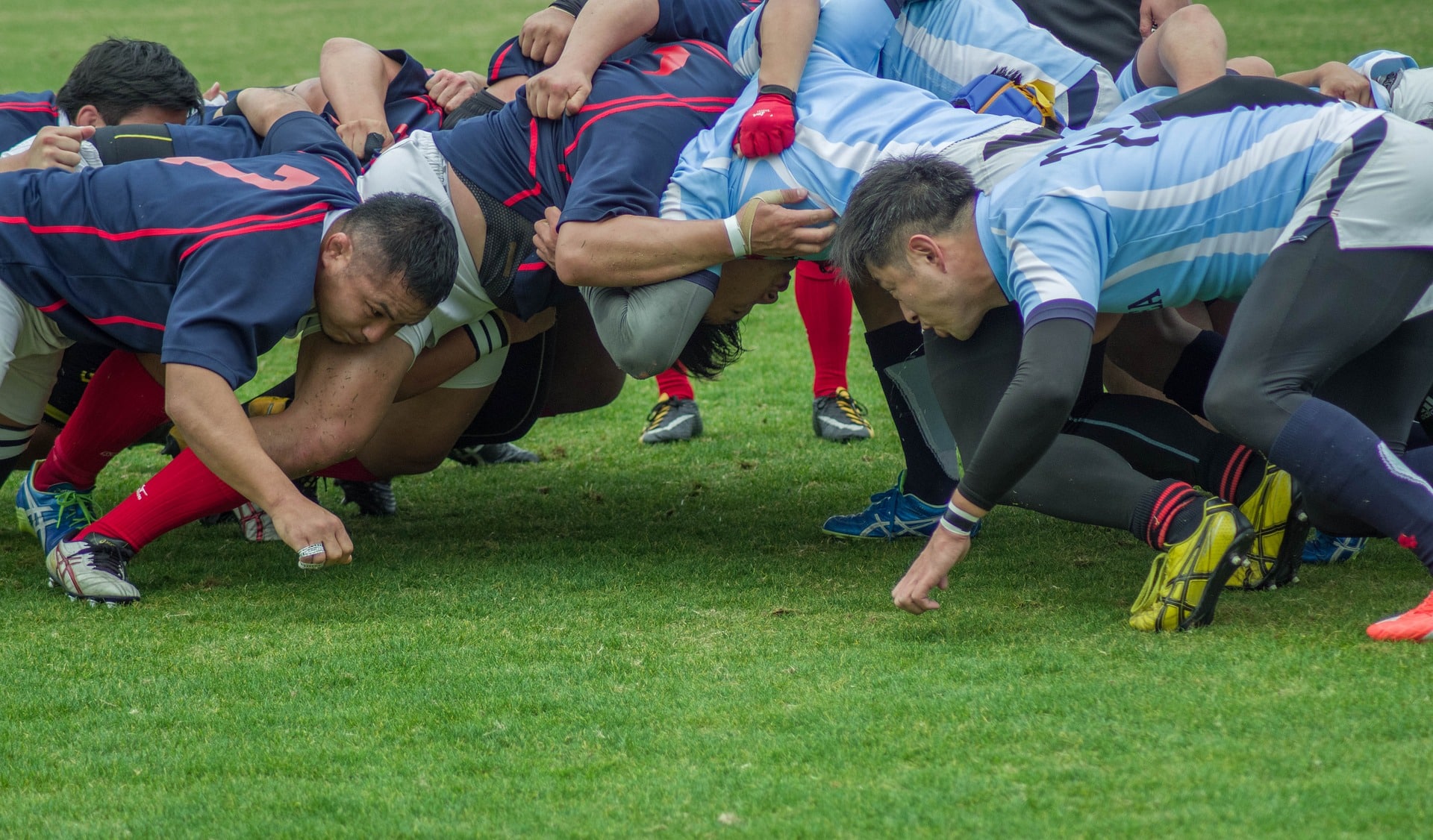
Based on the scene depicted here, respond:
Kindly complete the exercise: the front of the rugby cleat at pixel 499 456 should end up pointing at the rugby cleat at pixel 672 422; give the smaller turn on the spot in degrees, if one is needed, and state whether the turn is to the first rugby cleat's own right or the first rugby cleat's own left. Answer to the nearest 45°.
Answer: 0° — it already faces it

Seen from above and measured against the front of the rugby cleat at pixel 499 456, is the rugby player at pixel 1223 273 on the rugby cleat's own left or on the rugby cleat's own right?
on the rugby cleat's own right

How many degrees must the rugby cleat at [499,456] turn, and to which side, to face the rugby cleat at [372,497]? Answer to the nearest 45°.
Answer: approximately 135° to its right

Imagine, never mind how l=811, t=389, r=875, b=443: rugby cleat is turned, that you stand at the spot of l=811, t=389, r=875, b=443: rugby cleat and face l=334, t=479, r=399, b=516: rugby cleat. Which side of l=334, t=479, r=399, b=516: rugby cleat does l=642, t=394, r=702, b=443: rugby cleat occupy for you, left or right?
right

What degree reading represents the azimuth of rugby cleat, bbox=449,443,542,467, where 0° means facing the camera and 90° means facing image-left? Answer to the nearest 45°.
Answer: approximately 270°

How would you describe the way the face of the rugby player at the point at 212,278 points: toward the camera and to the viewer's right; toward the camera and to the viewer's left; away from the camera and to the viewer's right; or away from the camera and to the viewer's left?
toward the camera and to the viewer's right

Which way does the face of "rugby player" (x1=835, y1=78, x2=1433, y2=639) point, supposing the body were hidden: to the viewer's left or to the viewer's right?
to the viewer's left
